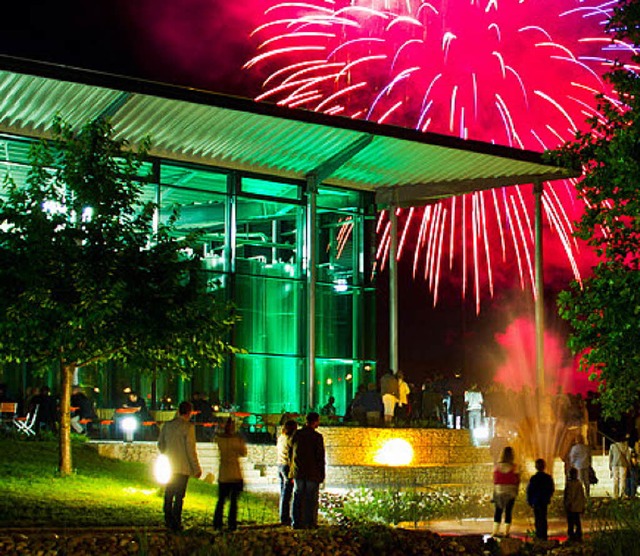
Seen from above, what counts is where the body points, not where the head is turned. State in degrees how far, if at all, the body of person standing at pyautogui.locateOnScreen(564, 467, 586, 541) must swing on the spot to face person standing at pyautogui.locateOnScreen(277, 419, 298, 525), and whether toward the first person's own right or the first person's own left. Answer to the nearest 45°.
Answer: approximately 90° to the first person's own left

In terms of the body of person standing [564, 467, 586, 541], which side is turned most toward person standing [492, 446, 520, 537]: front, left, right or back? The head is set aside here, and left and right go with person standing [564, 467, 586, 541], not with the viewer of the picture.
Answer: left

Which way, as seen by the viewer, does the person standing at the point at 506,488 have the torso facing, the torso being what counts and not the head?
away from the camera

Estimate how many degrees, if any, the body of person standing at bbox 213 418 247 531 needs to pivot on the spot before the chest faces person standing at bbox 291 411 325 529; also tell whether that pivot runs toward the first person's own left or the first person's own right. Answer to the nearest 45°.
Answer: approximately 90° to the first person's own right

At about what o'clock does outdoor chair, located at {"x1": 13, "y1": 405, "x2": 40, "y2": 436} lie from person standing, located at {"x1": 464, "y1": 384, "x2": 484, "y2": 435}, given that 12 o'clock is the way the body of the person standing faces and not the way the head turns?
The outdoor chair is roughly at 8 o'clock from the person standing.

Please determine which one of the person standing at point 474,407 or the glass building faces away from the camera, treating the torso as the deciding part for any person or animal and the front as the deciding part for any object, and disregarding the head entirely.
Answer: the person standing

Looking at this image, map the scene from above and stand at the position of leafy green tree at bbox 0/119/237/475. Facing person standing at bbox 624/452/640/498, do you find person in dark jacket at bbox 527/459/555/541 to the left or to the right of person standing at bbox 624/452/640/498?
right

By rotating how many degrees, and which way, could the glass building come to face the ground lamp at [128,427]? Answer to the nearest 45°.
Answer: approximately 90° to its right

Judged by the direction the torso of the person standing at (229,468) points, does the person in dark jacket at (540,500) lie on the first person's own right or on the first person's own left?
on the first person's own right

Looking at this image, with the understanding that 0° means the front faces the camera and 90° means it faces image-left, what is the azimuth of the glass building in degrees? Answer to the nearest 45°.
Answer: approximately 315°

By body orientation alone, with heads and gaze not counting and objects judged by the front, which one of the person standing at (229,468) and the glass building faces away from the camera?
the person standing

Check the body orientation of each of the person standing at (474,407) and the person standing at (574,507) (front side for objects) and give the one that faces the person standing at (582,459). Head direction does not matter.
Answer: the person standing at (574,507)

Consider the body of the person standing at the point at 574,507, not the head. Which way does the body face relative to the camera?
away from the camera

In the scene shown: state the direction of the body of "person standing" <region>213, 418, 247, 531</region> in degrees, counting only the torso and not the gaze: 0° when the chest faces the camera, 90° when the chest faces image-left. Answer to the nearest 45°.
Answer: approximately 180°
